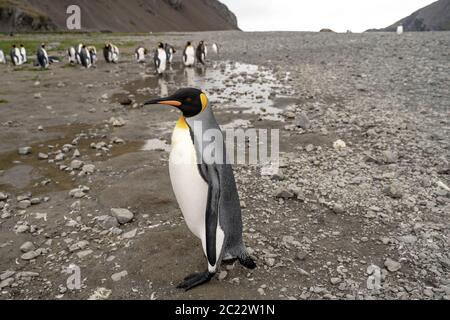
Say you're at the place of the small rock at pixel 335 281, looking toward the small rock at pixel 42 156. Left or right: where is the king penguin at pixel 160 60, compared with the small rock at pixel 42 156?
right

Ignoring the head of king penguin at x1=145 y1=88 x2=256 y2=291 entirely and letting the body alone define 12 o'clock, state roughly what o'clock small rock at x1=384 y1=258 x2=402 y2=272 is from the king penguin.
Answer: The small rock is roughly at 6 o'clock from the king penguin.

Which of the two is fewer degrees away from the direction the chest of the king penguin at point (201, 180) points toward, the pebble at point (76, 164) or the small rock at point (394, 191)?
the pebble

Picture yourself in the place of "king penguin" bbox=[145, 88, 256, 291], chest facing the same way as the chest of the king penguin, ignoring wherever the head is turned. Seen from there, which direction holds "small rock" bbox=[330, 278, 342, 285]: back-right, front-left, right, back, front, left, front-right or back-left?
back

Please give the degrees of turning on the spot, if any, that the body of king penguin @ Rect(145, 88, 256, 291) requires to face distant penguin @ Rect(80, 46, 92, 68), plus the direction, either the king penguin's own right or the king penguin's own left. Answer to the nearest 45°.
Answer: approximately 90° to the king penguin's own right

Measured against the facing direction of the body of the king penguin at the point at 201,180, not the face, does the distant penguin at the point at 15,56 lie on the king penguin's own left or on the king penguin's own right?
on the king penguin's own right

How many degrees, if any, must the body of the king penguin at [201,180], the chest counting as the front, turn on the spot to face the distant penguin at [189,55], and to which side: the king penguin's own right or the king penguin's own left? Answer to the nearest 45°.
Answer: approximately 90° to the king penguin's own right

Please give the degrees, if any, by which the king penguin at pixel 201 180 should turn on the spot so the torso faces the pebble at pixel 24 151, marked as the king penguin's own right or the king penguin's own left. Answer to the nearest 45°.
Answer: approximately 45° to the king penguin's own right

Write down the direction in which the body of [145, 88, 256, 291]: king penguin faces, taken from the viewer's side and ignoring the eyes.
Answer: to the viewer's left

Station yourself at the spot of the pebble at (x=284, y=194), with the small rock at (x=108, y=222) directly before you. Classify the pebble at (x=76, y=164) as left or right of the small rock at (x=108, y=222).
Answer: right

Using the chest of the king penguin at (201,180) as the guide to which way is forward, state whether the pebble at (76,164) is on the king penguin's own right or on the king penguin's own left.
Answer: on the king penguin's own right
